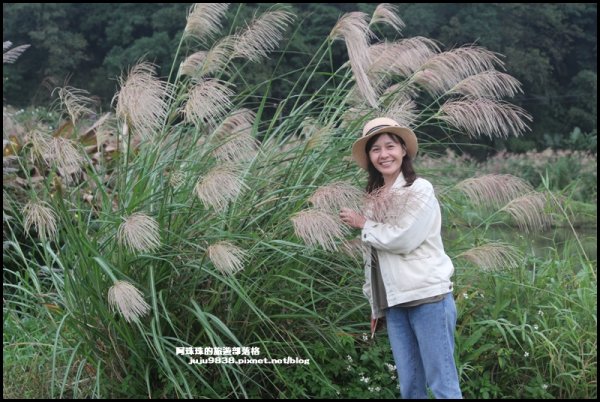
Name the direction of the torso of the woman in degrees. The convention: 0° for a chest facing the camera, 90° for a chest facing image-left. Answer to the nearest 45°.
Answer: approximately 45°

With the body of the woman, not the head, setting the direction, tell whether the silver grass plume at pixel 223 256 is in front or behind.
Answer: in front
